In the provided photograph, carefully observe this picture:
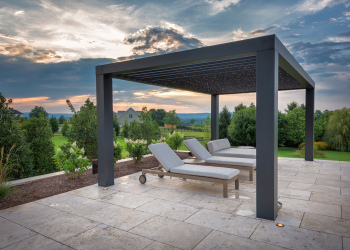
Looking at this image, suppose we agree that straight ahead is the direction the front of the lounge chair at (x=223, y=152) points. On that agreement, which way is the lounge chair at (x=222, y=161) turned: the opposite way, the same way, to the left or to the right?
the same way

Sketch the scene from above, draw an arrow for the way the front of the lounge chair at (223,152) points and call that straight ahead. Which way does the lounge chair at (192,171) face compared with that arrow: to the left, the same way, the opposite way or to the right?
the same way

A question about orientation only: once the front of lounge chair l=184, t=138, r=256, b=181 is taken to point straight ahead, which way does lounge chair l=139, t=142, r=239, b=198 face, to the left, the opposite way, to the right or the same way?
the same way

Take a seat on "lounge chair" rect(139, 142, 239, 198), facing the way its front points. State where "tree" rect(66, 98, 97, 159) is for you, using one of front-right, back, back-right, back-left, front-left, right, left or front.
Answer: back

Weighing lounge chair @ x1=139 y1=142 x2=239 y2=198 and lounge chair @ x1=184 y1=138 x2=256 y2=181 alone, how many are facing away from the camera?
0

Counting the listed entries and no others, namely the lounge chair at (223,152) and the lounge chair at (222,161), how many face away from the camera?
0

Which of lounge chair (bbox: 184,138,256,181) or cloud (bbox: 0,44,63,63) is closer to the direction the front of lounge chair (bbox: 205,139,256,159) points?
the lounge chair

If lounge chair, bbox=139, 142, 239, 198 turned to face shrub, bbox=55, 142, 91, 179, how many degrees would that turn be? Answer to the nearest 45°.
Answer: approximately 135° to its right

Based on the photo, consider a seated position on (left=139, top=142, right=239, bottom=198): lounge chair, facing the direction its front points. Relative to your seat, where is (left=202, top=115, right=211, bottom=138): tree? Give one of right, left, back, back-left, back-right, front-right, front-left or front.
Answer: back-left

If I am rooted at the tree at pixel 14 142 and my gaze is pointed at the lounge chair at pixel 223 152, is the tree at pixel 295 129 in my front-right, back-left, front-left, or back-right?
front-left

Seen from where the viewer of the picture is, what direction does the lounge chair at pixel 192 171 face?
facing the viewer and to the right of the viewer

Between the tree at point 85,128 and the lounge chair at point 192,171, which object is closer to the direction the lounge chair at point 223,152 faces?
the lounge chair

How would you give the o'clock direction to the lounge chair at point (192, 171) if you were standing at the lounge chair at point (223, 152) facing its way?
the lounge chair at point (192, 171) is roughly at 2 o'clock from the lounge chair at point (223, 152).

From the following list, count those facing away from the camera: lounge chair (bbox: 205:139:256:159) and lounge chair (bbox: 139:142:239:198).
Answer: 0

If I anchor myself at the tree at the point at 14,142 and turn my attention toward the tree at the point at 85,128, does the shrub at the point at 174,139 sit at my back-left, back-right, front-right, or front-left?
front-right

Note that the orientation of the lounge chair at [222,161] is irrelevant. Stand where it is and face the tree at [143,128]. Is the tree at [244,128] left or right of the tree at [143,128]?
right
